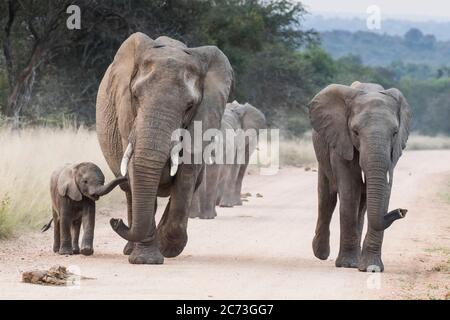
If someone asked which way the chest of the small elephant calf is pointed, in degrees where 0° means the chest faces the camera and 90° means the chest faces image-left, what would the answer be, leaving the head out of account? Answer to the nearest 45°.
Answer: approximately 315°

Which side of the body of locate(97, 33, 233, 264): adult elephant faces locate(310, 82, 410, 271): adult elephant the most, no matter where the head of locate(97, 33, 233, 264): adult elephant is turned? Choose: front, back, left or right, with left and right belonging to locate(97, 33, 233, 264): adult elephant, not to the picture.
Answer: left

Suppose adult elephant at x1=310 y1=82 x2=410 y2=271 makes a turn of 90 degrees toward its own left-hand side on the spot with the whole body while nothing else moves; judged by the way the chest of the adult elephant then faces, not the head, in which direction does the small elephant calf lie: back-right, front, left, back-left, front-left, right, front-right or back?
back

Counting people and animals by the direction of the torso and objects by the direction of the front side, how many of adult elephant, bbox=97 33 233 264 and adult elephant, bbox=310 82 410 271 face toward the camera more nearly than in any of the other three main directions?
2

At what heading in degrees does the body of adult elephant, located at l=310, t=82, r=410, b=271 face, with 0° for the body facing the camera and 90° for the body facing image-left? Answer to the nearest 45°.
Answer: approximately 0°

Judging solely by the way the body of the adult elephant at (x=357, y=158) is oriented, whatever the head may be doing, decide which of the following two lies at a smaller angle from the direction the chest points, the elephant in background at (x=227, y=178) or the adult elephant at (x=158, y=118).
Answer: the adult elephant

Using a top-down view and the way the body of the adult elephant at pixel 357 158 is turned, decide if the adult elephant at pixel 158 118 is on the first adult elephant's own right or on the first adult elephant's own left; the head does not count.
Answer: on the first adult elephant's own right

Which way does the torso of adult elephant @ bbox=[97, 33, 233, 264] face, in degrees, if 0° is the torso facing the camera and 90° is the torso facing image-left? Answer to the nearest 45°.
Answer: approximately 0°
